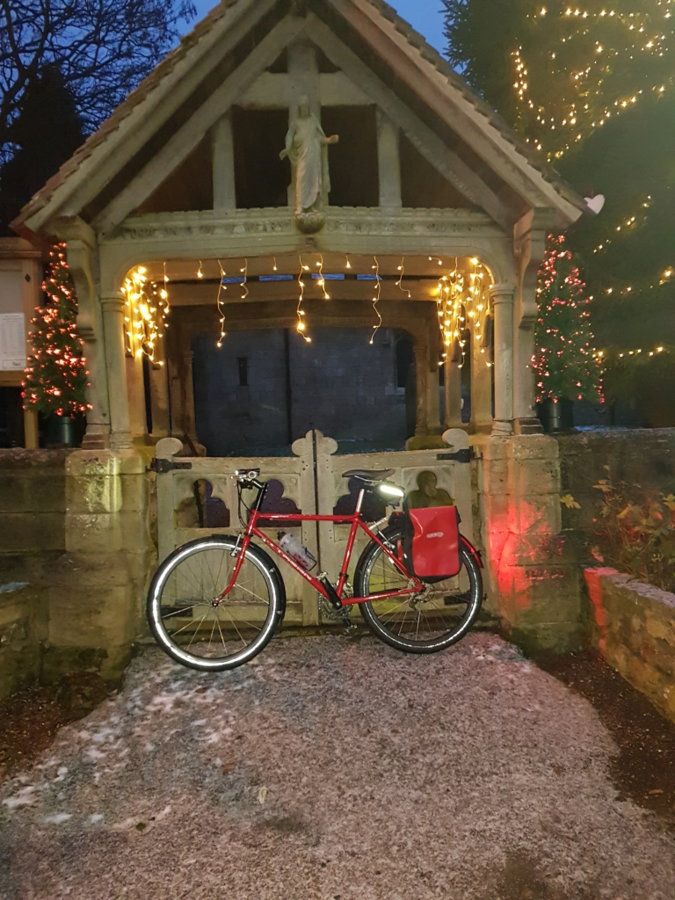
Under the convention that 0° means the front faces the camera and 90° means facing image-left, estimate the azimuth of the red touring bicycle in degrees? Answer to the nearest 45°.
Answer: approximately 90°

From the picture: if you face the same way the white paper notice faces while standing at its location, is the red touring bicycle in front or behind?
in front

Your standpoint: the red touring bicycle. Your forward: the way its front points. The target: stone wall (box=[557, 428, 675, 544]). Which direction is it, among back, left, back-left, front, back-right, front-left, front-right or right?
back

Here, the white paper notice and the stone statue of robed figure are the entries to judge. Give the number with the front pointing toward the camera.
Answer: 2

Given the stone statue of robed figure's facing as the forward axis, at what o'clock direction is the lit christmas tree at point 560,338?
The lit christmas tree is roughly at 8 o'clock from the stone statue of robed figure.

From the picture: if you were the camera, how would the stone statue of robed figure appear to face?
facing the viewer

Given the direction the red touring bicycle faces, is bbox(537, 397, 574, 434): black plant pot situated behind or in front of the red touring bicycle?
behind

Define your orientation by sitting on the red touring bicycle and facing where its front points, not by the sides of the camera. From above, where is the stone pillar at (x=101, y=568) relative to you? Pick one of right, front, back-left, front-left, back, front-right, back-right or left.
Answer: front

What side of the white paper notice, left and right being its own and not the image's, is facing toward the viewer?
front

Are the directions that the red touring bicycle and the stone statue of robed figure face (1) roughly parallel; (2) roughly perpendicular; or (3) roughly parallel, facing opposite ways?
roughly perpendicular

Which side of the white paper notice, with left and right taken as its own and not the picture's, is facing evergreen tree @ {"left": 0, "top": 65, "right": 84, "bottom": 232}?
back

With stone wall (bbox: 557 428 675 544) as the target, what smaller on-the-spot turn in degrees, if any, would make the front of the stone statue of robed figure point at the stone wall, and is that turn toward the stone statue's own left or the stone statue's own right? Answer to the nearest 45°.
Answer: approximately 90° to the stone statue's own left

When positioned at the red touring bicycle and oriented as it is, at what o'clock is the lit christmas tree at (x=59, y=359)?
The lit christmas tree is roughly at 1 o'clock from the red touring bicycle.

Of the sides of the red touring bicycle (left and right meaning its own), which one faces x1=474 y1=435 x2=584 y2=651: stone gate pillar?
back

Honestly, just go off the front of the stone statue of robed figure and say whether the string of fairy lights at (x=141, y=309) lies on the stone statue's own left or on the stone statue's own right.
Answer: on the stone statue's own right

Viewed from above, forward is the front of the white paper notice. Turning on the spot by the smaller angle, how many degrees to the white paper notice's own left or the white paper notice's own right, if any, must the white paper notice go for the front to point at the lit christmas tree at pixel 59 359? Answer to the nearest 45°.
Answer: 0° — it already faces it
